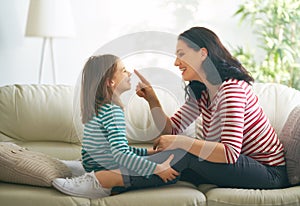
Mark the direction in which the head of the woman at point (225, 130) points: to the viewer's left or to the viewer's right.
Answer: to the viewer's left

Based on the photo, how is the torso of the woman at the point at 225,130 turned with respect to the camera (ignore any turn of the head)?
to the viewer's left

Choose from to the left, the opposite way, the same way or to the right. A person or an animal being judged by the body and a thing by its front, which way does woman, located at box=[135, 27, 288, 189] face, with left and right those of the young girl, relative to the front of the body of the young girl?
the opposite way

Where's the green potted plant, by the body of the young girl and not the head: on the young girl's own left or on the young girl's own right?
on the young girl's own left

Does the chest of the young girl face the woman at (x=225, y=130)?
yes

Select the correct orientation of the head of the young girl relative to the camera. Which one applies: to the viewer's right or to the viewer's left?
to the viewer's right

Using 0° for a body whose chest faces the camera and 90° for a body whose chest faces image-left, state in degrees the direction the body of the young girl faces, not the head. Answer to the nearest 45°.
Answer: approximately 270°
